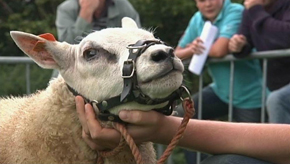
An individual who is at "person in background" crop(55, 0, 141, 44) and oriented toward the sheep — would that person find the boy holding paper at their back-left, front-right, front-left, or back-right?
front-left

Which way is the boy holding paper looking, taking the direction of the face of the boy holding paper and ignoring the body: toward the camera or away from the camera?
toward the camera

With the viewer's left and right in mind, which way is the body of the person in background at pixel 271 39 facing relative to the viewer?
facing the viewer and to the left of the viewer

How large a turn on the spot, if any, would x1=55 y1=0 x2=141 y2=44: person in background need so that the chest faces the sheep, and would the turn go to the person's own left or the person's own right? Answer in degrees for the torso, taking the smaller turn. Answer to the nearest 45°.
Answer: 0° — they already face it

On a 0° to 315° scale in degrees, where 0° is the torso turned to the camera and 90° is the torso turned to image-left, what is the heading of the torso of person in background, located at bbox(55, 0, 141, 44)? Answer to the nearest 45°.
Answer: approximately 0°

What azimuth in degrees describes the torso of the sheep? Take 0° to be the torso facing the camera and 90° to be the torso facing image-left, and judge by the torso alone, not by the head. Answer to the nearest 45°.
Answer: approximately 315°

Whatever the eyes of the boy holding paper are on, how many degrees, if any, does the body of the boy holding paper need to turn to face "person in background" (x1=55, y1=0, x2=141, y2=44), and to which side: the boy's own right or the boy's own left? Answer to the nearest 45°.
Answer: approximately 45° to the boy's own right

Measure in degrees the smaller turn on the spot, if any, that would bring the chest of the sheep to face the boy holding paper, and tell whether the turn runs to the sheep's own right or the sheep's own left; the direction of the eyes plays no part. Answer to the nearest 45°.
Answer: approximately 90° to the sheep's own left

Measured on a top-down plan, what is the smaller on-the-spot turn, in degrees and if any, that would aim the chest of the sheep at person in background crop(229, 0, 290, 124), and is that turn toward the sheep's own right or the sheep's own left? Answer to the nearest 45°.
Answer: approximately 90° to the sheep's own left

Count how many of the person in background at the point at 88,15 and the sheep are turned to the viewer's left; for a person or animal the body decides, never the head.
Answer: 0

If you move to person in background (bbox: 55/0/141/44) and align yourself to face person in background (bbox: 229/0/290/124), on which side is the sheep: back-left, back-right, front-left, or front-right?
front-right
